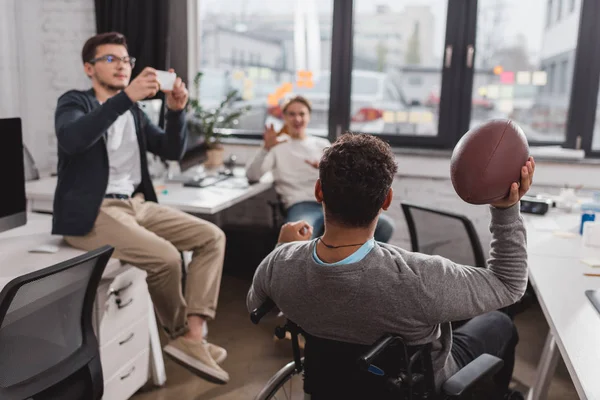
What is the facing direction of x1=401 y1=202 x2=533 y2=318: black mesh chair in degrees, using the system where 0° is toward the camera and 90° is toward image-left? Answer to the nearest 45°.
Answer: approximately 225°

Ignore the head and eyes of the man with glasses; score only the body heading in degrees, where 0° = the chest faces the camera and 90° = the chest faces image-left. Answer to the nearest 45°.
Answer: approximately 315°

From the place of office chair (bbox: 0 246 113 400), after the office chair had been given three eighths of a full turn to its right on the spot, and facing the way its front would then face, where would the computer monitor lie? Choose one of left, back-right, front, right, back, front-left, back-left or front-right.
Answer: left

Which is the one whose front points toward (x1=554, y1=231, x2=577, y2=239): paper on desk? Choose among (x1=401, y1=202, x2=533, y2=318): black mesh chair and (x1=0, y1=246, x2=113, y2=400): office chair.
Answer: the black mesh chair

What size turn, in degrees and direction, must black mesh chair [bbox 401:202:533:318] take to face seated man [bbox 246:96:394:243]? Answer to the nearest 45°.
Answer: approximately 90° to its left

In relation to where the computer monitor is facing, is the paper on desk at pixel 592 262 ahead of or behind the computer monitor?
ahead

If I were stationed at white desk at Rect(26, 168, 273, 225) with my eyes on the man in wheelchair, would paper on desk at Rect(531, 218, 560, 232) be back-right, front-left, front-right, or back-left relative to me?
front-left

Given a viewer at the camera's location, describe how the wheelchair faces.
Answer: facing away from the viewer and to the right of the viewer

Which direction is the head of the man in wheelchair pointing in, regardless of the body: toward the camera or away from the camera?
away from the camera

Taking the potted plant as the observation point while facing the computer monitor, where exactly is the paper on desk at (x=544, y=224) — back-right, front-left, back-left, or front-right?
front-left

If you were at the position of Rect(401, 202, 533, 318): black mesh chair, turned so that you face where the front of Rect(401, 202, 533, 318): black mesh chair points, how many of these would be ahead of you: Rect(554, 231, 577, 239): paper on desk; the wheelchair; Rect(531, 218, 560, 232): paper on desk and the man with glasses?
2

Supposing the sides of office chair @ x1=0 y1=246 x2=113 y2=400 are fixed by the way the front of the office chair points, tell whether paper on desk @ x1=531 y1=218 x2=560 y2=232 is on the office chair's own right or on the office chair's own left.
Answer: on the office chair's own right

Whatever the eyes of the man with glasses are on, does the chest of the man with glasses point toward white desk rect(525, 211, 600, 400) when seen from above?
yes

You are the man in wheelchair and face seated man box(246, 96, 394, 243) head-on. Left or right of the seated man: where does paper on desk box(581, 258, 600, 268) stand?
right

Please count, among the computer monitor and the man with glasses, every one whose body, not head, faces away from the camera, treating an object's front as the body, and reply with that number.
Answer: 0

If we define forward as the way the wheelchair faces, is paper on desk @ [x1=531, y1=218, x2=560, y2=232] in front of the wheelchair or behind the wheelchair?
in front

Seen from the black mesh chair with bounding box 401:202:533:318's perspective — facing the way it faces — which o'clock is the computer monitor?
The computer monitor is roughly at 7 o'clock from the black mesh chair.

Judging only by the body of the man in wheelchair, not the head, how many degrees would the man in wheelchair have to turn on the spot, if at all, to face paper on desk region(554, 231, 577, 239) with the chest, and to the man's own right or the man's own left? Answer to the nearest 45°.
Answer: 0° — they already face it

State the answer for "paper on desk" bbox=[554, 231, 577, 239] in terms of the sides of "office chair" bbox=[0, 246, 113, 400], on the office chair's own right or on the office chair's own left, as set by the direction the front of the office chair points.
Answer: on the office chair's own right

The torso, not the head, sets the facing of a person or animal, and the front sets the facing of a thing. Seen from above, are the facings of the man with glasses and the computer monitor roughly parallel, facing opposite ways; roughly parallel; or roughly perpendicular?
roughly parallel

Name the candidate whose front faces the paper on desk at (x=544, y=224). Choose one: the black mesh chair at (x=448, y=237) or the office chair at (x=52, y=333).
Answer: the black mesh chair
